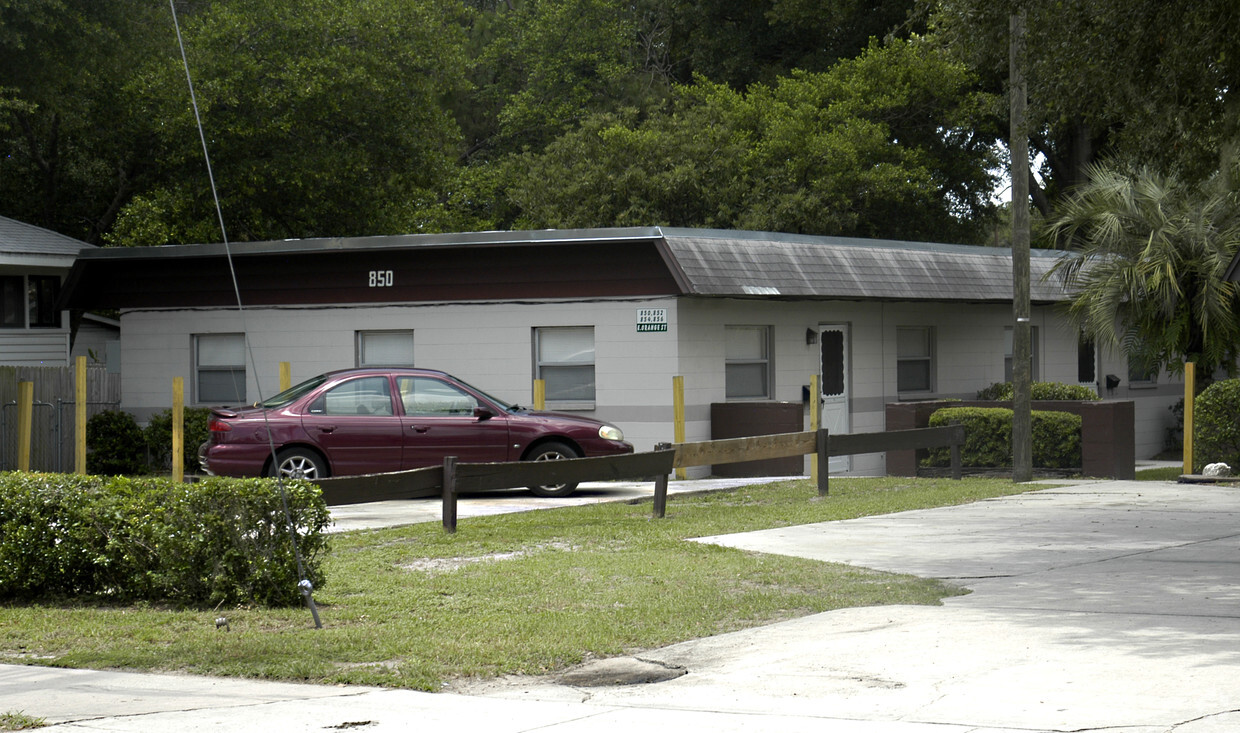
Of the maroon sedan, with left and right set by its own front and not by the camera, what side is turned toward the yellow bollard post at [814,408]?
front

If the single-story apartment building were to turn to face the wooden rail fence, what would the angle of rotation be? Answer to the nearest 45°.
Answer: approximately 45° to its right

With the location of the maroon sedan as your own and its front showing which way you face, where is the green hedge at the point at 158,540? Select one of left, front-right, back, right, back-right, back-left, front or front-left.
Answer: right

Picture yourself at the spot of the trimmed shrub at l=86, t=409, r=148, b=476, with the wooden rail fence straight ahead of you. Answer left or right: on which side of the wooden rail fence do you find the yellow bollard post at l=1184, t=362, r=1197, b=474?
left

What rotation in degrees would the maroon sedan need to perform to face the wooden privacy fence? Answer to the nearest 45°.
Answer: approximately 135° to its left

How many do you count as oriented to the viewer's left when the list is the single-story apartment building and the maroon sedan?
0

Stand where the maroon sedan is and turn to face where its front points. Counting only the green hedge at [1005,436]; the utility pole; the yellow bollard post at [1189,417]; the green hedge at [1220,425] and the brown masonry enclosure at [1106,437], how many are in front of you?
5

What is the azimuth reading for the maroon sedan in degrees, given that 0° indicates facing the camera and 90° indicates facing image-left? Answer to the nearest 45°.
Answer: approximately 270°

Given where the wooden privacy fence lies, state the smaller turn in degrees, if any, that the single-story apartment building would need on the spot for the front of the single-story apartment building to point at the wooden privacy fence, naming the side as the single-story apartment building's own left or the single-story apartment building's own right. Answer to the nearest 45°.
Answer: approximately 135° to the single-story apartment building's own right

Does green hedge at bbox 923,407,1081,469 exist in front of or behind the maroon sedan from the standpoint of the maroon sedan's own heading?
in front

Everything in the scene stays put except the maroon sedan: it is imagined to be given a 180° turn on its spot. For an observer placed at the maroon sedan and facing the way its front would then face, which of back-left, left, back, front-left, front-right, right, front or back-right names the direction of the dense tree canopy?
right

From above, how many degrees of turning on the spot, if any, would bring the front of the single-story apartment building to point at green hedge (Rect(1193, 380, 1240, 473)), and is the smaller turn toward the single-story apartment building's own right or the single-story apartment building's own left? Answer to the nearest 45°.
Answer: approximately 45° to the single-story apartment building's own left

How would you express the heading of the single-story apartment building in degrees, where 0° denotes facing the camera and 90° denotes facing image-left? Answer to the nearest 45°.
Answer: approximately 315°

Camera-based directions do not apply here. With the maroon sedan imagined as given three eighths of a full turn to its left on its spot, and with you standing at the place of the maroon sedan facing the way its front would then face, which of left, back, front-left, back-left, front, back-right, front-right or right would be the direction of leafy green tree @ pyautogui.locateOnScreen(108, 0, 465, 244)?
front-right
